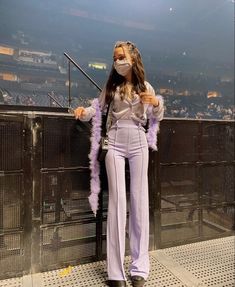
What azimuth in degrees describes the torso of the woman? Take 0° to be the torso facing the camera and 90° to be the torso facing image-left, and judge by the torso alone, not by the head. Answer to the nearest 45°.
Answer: approximately 0°
